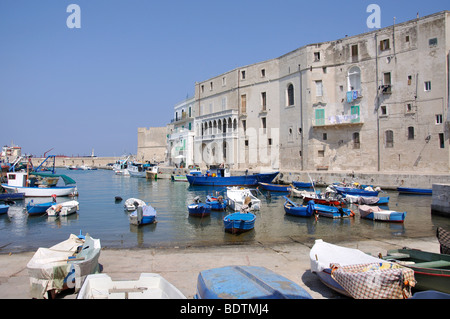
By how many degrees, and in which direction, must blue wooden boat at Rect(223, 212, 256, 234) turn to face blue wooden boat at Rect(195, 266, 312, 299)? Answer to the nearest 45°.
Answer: approximately 45° to its left

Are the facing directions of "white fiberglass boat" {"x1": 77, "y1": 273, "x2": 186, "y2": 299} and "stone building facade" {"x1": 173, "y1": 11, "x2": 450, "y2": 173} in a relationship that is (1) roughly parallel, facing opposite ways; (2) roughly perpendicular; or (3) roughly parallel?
roughly perpendicular
